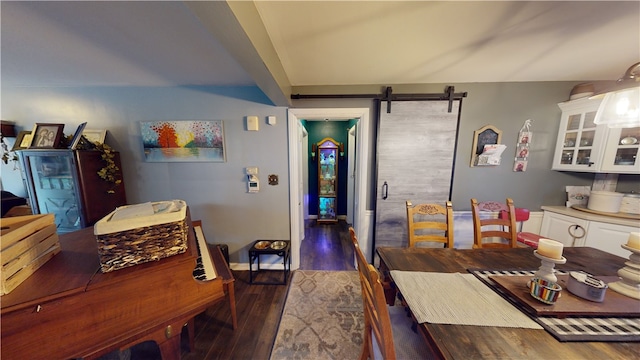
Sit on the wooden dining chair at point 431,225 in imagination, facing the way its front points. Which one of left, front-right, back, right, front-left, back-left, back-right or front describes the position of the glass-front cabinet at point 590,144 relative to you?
back-left

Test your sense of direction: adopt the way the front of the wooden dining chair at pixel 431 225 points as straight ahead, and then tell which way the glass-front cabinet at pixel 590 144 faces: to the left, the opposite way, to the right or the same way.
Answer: to the right

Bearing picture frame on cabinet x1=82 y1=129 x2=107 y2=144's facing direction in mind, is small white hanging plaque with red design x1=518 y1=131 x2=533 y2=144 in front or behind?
in front

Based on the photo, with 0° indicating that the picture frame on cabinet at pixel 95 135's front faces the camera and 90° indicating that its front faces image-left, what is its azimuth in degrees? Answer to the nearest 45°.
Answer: approximately 0°

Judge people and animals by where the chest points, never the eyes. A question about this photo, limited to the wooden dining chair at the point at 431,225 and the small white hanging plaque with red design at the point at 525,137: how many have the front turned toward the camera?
2

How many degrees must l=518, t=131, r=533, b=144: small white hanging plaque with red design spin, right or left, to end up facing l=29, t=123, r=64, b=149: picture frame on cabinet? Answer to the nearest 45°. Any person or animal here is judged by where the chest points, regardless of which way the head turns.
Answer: approximately 45° to its right

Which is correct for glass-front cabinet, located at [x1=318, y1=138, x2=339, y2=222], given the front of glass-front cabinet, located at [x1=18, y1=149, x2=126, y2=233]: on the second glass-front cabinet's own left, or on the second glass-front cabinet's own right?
on the second glass-front cabinet's own left

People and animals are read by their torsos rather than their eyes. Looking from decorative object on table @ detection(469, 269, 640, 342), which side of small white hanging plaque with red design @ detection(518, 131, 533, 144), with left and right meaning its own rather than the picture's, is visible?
front

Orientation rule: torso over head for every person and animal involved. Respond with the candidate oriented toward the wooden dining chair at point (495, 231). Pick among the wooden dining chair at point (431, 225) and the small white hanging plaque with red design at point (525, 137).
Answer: the small white hanging plaque with red design

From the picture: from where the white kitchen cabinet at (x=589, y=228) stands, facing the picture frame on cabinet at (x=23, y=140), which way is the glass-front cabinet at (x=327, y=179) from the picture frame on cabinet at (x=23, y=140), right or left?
right

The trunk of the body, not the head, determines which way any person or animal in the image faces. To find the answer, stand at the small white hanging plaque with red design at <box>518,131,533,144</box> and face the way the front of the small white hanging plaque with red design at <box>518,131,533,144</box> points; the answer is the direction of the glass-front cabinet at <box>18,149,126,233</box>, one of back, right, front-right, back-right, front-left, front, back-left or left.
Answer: front-right

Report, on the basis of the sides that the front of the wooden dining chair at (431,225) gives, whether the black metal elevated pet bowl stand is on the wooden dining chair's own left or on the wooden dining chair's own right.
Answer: on the wooden dining chair's own right
